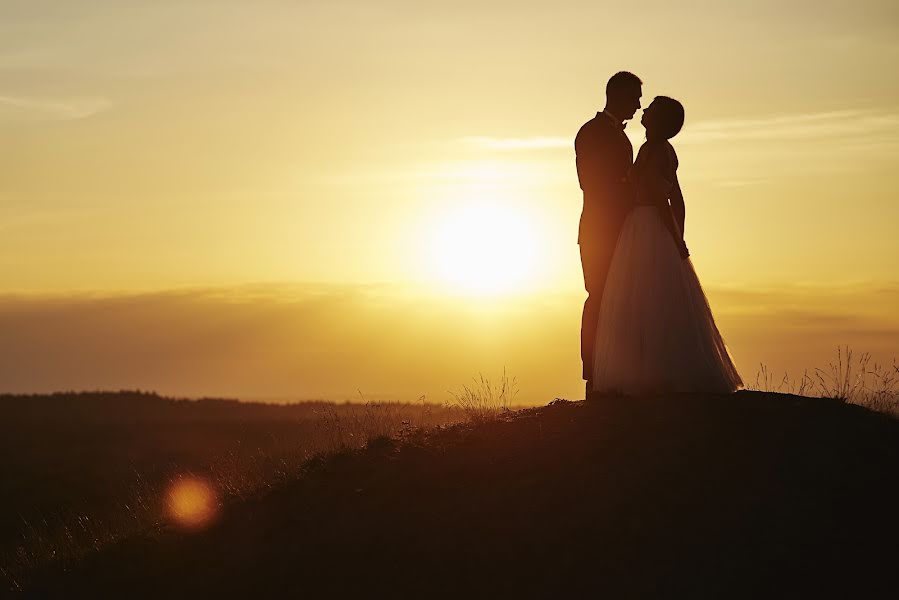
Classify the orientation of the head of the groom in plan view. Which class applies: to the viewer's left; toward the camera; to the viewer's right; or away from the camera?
to the viewer's right

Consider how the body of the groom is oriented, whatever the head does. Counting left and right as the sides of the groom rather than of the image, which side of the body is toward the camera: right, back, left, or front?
right

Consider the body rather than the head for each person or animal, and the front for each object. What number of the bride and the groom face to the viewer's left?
1

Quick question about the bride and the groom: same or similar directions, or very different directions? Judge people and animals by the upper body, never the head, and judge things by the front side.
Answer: very different directions

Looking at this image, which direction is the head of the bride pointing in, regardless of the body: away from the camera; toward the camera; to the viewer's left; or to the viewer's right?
to the viewer's left

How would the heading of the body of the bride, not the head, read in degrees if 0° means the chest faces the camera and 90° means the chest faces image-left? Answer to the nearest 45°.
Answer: approximately 90°
